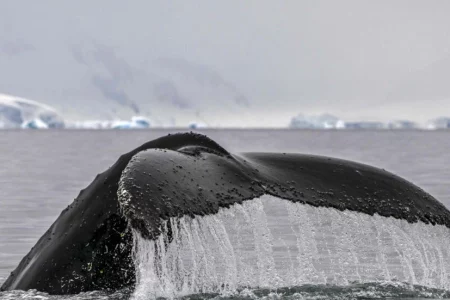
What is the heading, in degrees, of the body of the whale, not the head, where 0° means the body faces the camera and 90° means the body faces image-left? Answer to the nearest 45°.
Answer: approximately 135°
